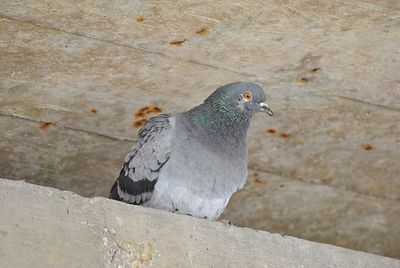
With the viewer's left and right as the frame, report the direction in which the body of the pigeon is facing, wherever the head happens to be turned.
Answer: facing the viewer and to the right of the viewer
